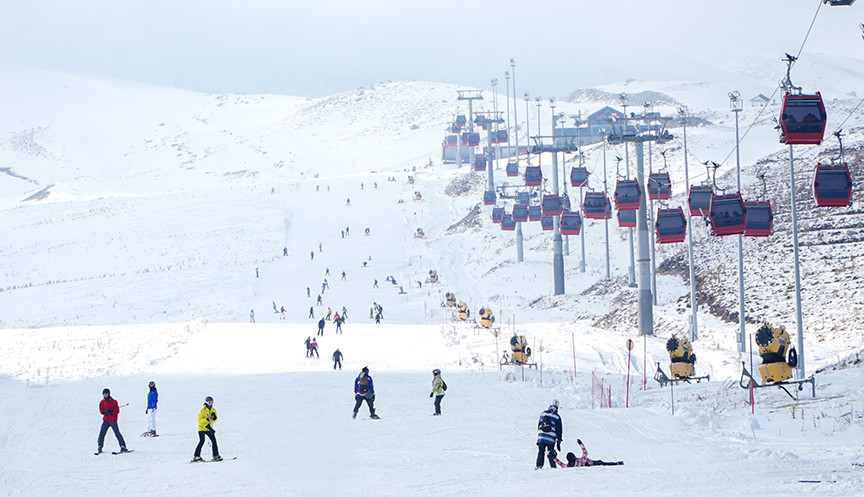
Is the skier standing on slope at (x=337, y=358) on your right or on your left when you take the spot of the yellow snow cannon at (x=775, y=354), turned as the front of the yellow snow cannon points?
on your right

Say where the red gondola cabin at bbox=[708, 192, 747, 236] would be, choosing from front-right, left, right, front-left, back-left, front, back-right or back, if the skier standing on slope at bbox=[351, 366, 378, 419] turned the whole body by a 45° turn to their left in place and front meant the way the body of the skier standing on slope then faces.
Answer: right

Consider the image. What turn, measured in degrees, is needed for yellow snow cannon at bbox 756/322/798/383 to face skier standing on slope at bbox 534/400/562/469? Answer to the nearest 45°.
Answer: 0° — it already faces them

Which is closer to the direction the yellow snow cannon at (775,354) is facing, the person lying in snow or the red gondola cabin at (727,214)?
the person lying in snow

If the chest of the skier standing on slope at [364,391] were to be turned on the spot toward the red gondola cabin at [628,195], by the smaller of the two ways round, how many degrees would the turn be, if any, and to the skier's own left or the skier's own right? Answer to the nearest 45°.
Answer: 0° — they already face it

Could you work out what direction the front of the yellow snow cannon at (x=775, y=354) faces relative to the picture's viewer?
facing the viewer and to the left of the viewer

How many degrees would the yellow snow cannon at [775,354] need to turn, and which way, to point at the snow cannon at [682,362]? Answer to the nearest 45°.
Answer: approximately 90° to its right

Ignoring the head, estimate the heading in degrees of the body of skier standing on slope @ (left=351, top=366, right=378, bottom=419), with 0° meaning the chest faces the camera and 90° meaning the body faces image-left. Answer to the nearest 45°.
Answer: approximately 180°
